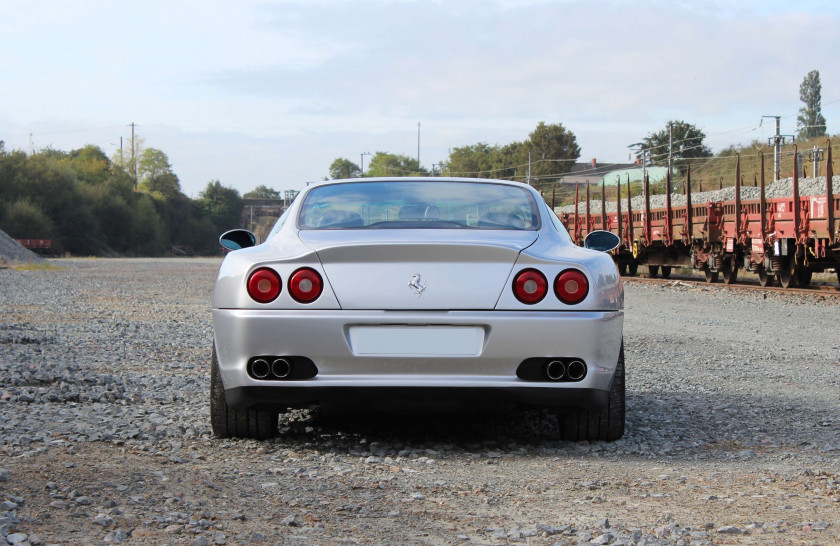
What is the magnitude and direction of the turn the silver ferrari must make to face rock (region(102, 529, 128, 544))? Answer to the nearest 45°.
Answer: approximately 135° to its left

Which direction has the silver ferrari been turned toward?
away from the camera

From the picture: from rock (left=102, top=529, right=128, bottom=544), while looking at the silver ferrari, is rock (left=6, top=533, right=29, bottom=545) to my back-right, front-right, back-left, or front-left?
back-left

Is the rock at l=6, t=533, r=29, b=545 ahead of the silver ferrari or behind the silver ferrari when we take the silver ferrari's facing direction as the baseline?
behind

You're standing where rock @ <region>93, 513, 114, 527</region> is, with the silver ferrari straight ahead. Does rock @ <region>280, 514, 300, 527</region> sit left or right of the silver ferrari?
right

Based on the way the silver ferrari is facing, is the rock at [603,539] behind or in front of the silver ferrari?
behind

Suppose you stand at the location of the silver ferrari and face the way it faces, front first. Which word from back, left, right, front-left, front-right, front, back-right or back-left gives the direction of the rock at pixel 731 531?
back-right

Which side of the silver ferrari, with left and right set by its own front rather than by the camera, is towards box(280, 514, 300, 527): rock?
back
